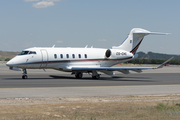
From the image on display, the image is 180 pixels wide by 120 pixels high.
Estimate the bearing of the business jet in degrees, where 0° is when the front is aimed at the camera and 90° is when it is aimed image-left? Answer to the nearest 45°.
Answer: approximately 45°
